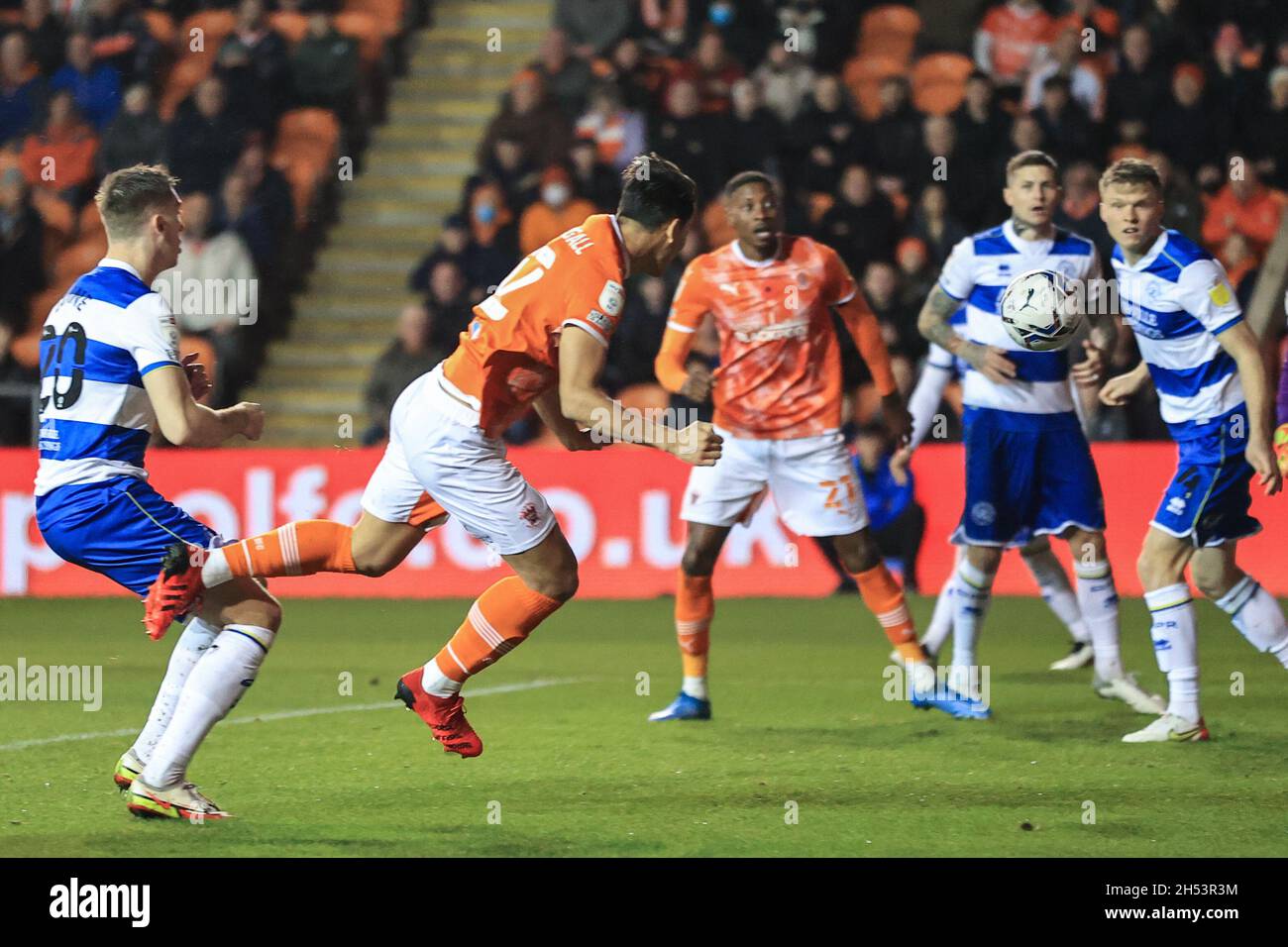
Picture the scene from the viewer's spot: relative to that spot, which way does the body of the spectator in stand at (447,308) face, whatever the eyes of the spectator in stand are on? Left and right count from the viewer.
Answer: facing the viewer

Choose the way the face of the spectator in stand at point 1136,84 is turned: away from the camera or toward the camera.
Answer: toward the camera

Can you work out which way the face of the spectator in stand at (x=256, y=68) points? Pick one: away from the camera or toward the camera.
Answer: toward the camera

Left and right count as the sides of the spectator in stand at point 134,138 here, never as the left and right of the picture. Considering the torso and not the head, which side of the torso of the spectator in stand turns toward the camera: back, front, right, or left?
front

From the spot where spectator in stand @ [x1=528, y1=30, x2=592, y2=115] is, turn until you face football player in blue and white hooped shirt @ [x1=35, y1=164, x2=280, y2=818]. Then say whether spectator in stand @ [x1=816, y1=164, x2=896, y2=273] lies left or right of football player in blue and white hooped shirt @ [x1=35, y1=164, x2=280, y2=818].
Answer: left

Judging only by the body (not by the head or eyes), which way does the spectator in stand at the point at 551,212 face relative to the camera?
toward the camera

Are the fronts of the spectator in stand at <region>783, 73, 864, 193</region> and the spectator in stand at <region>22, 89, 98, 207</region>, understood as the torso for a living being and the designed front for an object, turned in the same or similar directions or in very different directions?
same or similar directions

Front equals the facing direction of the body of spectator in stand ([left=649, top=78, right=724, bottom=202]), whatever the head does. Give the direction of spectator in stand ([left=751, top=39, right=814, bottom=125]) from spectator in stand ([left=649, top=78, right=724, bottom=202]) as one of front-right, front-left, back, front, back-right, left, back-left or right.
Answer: back-left

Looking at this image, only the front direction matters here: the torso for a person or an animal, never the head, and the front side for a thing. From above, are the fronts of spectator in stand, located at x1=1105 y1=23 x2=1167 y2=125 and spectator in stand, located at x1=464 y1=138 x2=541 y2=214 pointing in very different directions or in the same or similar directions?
same or similar directions

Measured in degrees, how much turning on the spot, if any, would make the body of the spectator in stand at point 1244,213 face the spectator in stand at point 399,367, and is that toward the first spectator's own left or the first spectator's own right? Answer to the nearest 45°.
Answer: approximately 90° to the first spectator's own right

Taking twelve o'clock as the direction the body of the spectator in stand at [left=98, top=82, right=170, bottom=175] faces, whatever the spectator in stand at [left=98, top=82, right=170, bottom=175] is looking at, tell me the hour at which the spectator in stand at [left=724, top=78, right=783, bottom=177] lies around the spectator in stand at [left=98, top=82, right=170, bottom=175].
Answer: the spectator in stand at [left=724, top=78, right=783, bottom=177] is roughly at 10 o'clock from the spectator in stand at [left=98, top=82, right=170, bottom=175].

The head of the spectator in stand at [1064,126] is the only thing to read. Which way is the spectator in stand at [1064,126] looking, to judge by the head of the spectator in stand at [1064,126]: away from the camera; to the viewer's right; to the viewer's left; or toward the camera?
toward the camera

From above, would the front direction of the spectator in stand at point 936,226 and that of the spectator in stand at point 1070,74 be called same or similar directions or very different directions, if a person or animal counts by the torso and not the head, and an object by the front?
same or similar directions

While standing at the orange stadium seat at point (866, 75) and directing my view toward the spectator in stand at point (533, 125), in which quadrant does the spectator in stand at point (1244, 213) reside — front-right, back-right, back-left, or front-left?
back-left

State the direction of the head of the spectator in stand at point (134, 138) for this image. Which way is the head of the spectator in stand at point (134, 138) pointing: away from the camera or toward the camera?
toward the camera

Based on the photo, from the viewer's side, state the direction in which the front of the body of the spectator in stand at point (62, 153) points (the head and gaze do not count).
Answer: toward the camera

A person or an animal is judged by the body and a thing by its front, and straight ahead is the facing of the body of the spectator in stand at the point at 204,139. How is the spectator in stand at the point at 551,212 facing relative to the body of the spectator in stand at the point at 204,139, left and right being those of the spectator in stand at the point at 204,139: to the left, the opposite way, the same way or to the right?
the same way

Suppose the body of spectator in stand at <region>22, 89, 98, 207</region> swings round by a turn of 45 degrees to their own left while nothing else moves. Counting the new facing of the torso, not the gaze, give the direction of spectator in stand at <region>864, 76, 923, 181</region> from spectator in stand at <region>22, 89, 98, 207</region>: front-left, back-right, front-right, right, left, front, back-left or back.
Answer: front

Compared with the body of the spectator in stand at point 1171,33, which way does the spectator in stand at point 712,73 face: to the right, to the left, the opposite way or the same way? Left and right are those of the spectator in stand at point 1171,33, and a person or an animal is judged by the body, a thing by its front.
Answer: the same way
